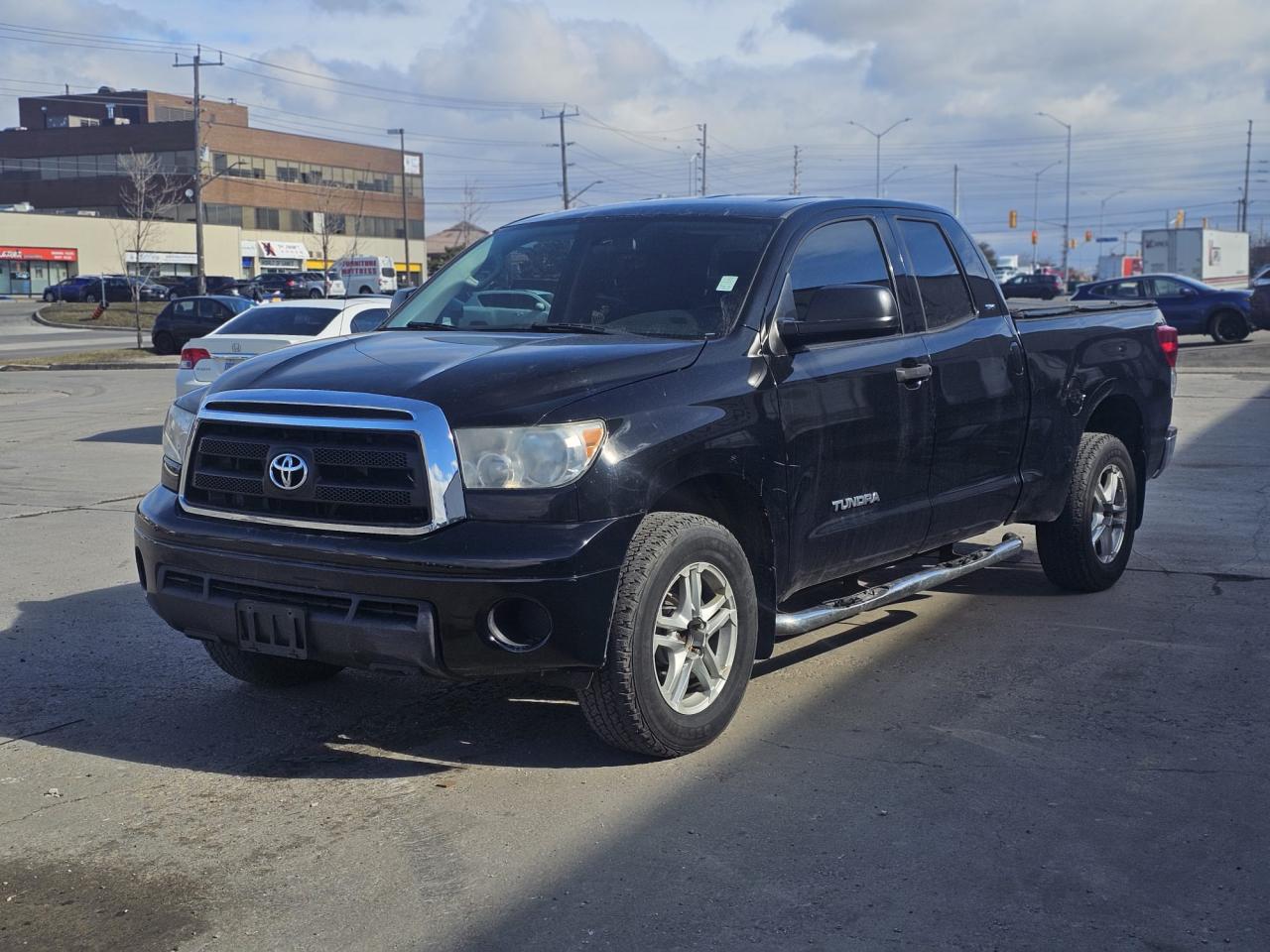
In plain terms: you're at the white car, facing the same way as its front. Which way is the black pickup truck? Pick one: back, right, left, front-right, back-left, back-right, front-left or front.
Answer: back-right

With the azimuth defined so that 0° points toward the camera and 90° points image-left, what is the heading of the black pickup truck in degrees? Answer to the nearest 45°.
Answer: approximately 45°

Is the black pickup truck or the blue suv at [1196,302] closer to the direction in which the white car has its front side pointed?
the blue suv

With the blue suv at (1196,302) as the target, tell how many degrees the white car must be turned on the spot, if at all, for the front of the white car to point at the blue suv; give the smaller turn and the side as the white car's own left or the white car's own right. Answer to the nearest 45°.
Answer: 0° — it already faces it

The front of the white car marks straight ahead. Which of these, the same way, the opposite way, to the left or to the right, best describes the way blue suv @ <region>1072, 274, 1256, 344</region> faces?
to the right

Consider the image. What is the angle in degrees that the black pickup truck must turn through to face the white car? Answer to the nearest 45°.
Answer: approximately 135° to its right

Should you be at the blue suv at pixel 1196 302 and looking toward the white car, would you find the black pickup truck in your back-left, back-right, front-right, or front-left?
front-left

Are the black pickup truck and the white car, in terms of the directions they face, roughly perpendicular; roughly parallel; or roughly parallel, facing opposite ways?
roughly parallel, facing opposite ways

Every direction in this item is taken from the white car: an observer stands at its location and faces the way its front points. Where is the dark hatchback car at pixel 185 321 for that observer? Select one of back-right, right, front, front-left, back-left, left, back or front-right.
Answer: front-left

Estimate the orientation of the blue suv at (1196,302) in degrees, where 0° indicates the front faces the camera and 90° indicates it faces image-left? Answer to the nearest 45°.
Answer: approximately 270°

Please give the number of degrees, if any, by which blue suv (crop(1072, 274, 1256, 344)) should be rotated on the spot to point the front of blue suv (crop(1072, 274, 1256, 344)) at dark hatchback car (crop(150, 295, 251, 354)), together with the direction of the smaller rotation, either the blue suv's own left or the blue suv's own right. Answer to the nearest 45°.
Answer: approximately 180°

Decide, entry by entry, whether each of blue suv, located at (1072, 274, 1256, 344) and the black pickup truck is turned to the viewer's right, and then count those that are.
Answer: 1

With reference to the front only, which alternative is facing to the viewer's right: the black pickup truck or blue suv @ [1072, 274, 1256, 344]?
the blue suv
